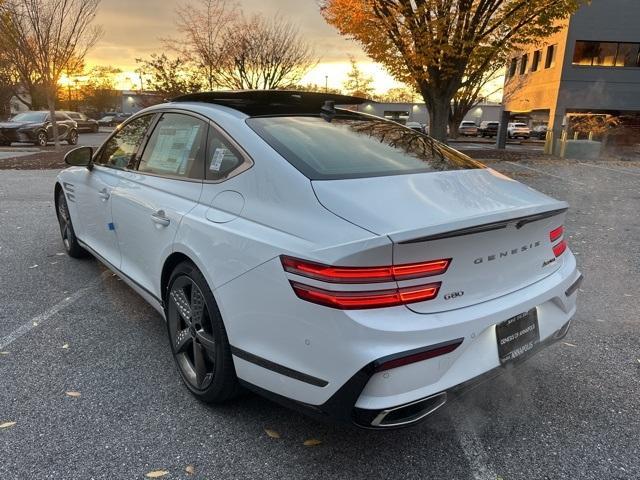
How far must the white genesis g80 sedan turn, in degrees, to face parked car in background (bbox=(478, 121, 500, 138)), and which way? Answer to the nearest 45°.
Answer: approximately 45° to its right

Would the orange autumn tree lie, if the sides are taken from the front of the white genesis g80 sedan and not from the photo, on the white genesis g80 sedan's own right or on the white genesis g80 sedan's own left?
on the white genesis g80 sedan's own right

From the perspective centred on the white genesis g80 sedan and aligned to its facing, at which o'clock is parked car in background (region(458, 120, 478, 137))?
The parked car in background is roughly at 2 o'clock from the white genesis g80 sedan.

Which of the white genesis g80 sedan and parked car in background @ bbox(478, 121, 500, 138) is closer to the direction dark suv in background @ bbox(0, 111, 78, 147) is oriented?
the white genesis g80 sedan

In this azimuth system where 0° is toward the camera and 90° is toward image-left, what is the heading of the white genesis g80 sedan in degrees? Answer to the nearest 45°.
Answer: approximately 135°

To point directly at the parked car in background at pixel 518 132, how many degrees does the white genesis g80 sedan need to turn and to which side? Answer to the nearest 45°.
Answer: approximately 90° to its right
